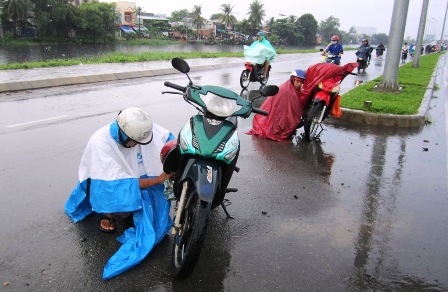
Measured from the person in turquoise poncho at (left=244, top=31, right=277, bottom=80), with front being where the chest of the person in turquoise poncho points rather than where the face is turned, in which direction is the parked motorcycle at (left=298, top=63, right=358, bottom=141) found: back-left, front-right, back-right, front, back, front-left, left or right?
front-left

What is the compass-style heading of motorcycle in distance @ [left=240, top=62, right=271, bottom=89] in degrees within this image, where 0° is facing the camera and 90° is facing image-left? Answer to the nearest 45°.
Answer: approximately 45°

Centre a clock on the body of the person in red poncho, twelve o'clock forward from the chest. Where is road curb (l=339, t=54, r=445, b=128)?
The road curb is roughly at 9 o'clock from the person in red poncho.

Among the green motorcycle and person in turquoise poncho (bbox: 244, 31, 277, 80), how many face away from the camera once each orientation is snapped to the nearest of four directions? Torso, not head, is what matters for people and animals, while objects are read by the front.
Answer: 0

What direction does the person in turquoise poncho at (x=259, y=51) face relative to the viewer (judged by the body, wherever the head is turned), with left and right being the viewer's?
facing the viewer and to the left of the viewer

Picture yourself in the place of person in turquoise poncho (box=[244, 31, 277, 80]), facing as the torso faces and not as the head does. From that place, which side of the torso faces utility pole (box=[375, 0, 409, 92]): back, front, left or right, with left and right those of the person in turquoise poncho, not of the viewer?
left

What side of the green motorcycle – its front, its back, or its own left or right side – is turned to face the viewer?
front

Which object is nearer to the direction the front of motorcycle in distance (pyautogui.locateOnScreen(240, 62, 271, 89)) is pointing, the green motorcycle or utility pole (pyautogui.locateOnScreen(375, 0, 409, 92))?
the green motorcycle

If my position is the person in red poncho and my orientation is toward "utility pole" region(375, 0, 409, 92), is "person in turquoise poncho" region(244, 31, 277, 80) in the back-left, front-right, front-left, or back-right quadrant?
front-left

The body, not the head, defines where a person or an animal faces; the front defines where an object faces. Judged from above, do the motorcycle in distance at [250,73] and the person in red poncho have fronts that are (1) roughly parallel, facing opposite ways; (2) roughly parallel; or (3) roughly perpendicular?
roughly perpendicular

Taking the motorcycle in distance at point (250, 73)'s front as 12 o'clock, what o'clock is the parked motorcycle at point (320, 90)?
The parked motorcycle is roughly at 10 o'clock from the motorcycle in distance.

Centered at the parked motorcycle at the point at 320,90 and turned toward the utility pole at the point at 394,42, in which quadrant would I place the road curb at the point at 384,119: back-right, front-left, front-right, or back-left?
front-right

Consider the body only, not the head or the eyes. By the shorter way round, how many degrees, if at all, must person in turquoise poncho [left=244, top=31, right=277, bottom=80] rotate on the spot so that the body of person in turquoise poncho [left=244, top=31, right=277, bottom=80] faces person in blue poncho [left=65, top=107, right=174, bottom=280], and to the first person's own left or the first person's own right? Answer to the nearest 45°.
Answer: approximately 45° to the first person's own left
